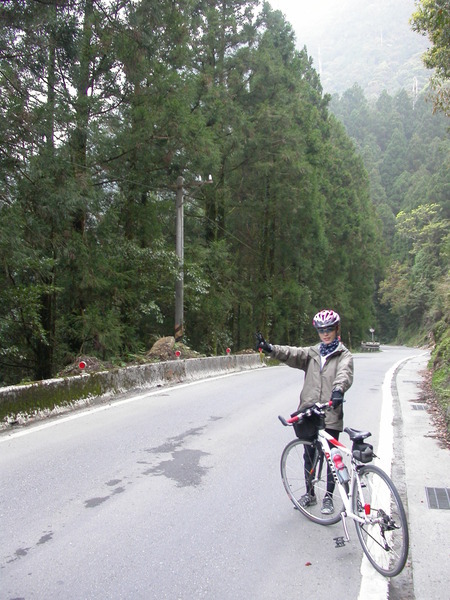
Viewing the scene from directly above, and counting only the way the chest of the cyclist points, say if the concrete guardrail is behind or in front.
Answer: behind

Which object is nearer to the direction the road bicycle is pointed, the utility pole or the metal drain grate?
the utility pole

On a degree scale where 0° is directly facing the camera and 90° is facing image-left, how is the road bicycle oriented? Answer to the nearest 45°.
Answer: approximately 135°

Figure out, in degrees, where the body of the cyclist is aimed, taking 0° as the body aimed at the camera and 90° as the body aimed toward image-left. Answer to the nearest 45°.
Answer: approximately 0°

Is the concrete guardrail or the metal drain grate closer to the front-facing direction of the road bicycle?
the concrete guardrail

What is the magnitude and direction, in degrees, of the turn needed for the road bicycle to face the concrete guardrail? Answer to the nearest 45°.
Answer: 0° — it already faces it

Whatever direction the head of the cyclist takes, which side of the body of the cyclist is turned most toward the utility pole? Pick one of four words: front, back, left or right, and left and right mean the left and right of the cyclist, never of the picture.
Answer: back
